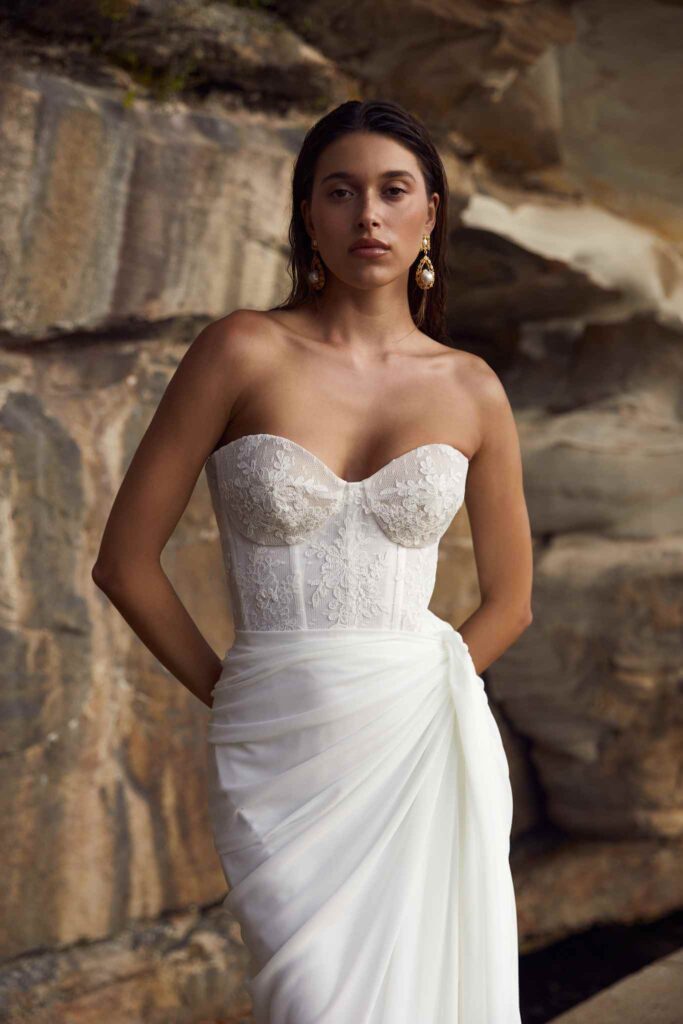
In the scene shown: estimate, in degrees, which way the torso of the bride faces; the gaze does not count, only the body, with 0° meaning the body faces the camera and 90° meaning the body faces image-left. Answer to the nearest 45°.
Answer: approximately 0°
